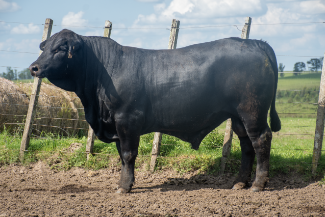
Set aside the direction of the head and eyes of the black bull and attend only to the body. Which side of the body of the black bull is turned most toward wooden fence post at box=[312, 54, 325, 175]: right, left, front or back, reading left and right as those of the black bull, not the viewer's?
back

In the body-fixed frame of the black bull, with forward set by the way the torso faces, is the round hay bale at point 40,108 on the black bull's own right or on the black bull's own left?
on the black bull's own right

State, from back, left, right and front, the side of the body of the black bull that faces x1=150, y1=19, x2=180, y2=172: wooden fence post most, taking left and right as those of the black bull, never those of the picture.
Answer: right

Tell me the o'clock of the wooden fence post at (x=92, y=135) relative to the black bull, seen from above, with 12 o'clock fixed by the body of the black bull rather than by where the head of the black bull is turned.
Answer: The wooden fence post is roughly at 2 o'clock from the black bull.

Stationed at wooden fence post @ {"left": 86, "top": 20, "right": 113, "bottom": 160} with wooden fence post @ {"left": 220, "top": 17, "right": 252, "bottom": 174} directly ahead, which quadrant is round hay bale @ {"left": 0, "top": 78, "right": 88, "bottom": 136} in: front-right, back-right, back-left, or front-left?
back-left

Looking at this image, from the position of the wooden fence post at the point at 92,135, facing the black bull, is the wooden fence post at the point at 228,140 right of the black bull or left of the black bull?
left

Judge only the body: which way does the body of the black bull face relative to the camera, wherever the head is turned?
to the viewer's left

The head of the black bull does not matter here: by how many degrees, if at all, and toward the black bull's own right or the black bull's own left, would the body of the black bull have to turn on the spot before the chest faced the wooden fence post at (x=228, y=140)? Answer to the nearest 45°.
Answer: approximately 135° to the black bull's own right

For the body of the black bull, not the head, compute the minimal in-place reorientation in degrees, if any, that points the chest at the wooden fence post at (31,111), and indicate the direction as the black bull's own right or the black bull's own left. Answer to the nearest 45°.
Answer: approximately 45° to the black bull's own right
